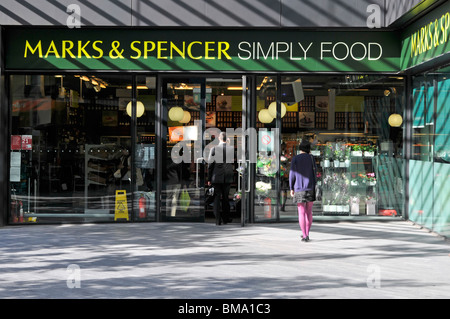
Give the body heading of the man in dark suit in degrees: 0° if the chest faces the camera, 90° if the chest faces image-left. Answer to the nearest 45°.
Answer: approximately 180°

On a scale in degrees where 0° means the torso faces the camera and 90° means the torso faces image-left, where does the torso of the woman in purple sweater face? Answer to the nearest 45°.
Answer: approximately 180°

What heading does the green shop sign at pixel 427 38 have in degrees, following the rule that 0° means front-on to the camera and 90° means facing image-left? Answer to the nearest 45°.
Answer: approximately 45°

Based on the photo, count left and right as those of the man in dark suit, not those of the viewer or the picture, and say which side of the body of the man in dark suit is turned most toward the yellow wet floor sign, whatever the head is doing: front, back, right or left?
left

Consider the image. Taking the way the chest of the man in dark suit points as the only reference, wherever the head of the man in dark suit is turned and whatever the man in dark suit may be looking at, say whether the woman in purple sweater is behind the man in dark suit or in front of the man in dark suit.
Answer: behind

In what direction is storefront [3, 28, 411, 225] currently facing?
toward the camera

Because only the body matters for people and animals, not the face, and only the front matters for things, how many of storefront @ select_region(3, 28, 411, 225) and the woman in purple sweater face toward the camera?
1

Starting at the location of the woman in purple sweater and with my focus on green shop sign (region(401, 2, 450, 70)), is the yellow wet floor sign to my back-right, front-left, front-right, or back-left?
back-left

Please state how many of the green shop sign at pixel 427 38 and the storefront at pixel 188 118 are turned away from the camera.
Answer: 0
